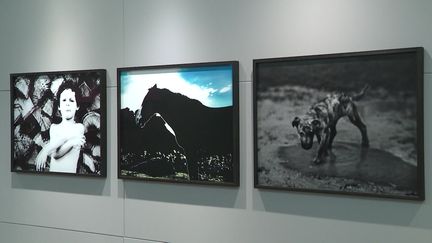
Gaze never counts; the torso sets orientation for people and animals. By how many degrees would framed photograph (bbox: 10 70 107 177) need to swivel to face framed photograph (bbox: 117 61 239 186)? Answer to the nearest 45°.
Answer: approximately 90° to its left

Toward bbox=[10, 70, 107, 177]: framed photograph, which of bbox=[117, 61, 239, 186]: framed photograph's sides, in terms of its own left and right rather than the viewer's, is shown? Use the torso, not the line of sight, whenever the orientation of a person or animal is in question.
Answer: right

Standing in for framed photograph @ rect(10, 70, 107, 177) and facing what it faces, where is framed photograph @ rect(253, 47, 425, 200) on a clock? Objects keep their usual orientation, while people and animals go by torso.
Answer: framed photograph @ rect(253, 47, 425, 200) is roughly at 9 o'clock from framed photograph @ rect(10, 70, 107, 177).
